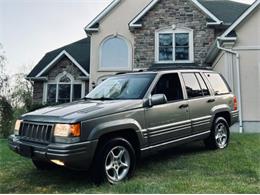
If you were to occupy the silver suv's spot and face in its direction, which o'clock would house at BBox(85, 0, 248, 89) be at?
The house is roughly at 5 o'clock from the silver suv.

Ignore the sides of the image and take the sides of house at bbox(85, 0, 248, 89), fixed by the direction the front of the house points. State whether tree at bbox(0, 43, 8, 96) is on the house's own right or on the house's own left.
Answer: on the house's own right

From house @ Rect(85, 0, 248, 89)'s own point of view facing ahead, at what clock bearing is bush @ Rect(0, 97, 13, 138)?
The bush is roughly at 2 o'clock from the house.

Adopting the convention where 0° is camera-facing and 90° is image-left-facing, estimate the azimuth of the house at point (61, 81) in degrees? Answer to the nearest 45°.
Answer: approximately 0°

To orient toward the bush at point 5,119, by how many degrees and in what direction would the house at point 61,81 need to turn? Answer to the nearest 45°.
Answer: approximately 45° to its right

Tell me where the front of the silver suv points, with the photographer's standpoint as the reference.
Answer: facing the viewer and to the left of the viewer

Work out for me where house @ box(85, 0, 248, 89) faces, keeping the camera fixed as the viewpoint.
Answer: facing the viewer

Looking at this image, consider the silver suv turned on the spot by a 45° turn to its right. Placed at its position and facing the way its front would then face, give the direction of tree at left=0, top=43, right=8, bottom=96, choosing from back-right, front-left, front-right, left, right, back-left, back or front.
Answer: front-right

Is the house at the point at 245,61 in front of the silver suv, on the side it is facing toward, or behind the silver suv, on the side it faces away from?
behind
